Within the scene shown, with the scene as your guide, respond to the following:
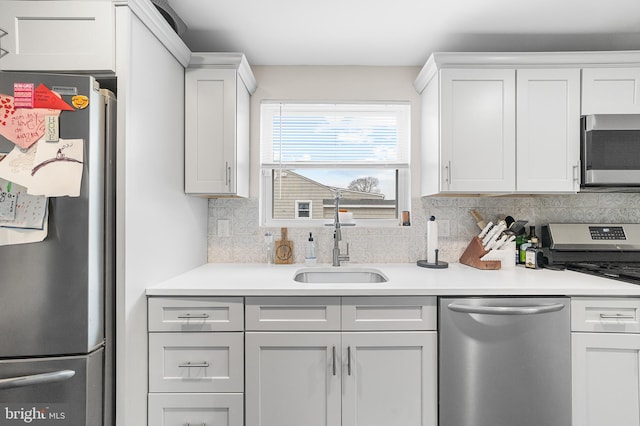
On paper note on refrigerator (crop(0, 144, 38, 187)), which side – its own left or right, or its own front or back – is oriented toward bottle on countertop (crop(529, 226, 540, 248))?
left

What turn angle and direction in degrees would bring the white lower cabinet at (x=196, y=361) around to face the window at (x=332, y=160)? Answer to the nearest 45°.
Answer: approximately 135° to its left

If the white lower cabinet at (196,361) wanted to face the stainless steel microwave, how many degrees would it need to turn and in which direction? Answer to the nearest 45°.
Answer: approximately 90° to its left

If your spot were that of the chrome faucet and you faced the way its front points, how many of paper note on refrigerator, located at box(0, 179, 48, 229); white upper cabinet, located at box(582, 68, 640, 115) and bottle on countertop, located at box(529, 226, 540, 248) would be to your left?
2

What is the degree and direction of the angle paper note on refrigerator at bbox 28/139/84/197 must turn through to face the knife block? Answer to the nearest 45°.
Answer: approximately 90° to its left

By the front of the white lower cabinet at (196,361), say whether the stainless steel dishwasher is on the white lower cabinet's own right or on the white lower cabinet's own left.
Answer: on the white lower cabinet's own left

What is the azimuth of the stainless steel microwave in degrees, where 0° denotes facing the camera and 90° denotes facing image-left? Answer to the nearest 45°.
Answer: approximately 0°

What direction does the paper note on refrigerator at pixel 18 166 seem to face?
toward the camera

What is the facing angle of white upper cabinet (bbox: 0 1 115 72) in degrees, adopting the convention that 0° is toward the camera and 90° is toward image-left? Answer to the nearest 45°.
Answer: approximately 0°

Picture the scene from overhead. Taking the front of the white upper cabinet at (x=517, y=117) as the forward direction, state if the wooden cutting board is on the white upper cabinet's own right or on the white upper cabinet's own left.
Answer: on the white upper cabinet's own right

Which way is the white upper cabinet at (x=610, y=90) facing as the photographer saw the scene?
facing the viewer
